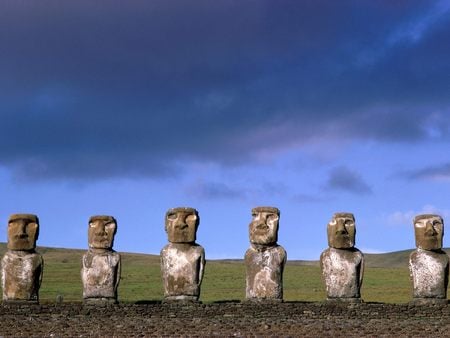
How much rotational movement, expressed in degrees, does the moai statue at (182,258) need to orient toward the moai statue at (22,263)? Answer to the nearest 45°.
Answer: approximately 90° to its right

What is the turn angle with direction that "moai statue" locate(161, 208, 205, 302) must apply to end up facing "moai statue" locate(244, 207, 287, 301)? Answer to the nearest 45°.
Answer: approximately 90° to its left

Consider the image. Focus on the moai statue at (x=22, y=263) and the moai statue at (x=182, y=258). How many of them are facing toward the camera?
2

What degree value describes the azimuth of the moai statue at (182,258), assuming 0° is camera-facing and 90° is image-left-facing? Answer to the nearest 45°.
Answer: approximately 0°

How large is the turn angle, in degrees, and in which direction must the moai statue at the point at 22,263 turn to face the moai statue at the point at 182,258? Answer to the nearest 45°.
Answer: approximately 90° to its left

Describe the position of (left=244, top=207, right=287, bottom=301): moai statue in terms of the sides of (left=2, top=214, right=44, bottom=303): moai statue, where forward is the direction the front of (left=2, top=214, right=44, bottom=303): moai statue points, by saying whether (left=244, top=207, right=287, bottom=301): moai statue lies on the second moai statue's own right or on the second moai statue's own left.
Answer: on the second moai statue's own left

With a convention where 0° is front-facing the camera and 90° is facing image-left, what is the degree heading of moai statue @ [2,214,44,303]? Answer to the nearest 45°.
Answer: approximately 0°
